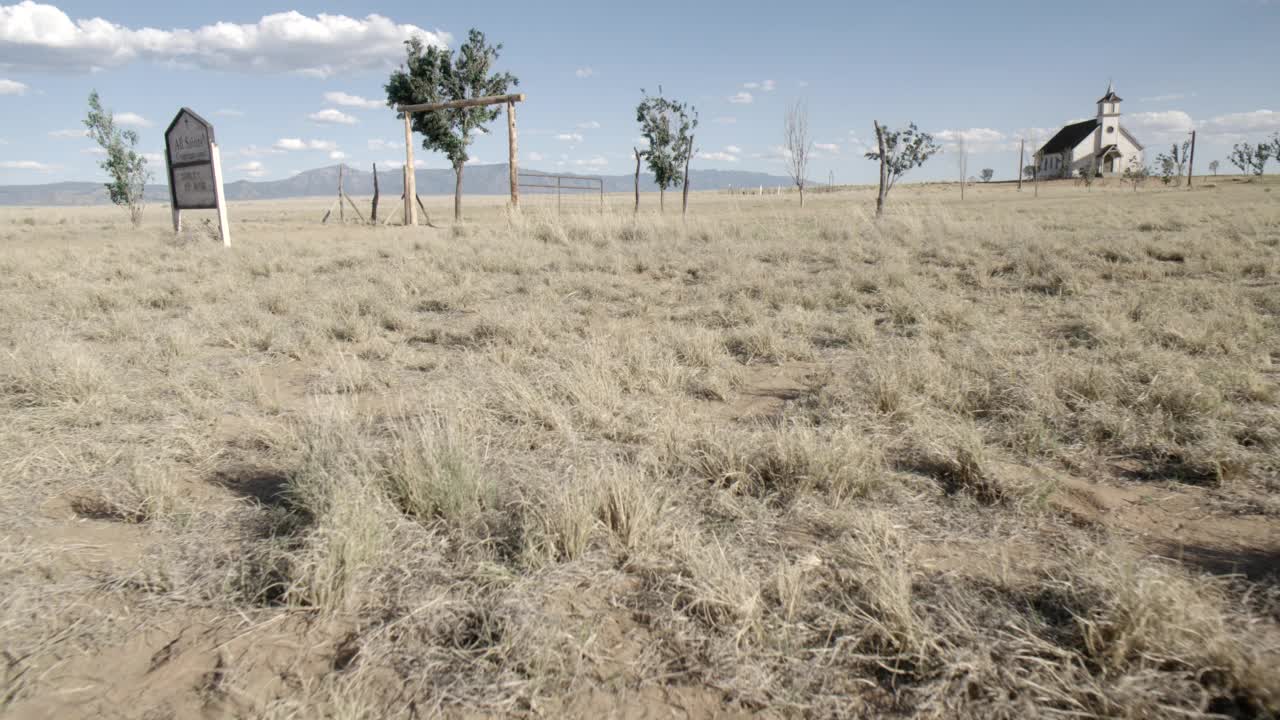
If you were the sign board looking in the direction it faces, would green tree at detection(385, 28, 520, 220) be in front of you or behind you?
behind
